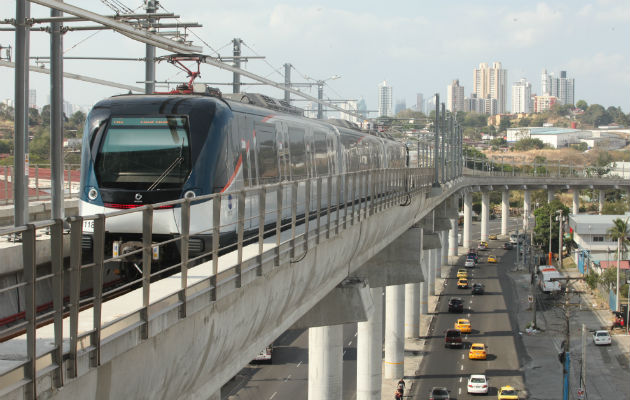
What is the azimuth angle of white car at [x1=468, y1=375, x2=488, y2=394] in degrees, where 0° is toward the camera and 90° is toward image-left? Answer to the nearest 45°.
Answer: approximately 180°

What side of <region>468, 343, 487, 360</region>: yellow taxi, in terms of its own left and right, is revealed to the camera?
back

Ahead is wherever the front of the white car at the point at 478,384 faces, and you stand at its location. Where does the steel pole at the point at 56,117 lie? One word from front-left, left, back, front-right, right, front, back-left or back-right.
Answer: back

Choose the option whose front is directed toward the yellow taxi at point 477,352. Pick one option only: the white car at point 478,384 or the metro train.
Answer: the white car
